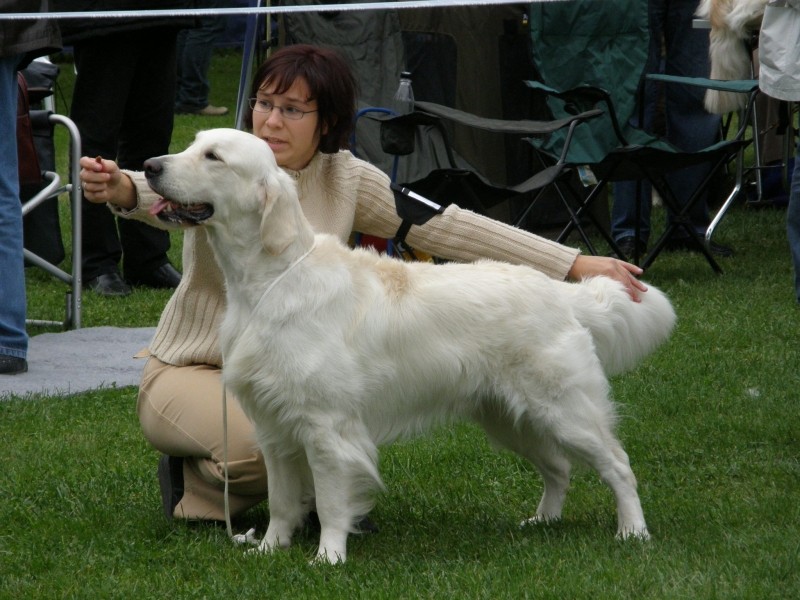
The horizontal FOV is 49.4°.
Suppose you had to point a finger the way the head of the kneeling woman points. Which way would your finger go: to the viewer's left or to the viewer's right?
to the viewer's left

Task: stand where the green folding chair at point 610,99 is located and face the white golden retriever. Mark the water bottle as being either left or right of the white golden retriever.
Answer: right

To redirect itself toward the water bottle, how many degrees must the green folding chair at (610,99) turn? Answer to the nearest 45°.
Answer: approximately 90° to its right

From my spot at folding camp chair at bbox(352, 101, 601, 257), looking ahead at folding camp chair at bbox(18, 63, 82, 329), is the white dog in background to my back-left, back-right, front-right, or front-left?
back-right

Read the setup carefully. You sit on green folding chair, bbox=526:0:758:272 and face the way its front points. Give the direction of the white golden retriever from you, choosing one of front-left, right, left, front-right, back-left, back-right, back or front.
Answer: front-right

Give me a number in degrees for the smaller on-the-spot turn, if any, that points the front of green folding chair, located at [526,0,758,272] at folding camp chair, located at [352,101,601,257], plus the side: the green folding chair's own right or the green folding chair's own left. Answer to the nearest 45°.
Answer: approximately 90° to the green folding chair's own right

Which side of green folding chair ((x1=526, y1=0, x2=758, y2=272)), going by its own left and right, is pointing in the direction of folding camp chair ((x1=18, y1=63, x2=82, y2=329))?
right

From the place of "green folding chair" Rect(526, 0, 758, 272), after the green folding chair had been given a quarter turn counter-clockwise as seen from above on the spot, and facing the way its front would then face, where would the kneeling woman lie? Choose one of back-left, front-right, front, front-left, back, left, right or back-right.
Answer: back-right

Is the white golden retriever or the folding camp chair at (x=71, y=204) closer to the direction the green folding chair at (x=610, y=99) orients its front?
the white golden retriever
